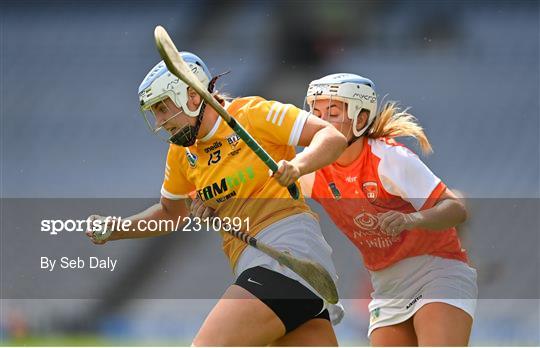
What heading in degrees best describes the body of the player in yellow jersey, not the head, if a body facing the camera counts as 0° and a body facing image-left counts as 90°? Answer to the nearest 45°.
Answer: approximately 45°

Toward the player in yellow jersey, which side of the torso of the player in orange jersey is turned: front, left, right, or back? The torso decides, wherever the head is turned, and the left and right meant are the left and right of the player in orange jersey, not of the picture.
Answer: front

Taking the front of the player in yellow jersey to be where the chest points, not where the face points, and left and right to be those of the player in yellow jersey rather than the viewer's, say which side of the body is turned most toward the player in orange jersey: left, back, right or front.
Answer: back

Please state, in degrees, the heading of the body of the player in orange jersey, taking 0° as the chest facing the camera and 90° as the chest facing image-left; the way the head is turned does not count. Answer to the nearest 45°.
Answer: approximately 45°
